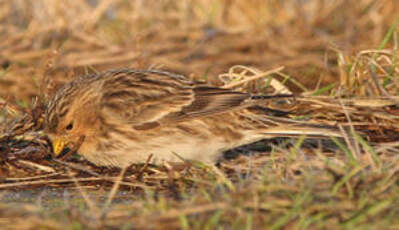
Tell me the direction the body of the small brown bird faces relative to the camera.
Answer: to the viewer's left
